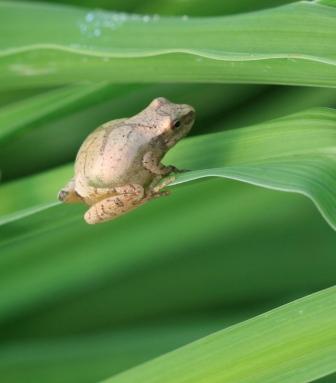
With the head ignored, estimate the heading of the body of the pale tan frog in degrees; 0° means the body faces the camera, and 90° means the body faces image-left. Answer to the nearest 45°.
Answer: approximately 225°
